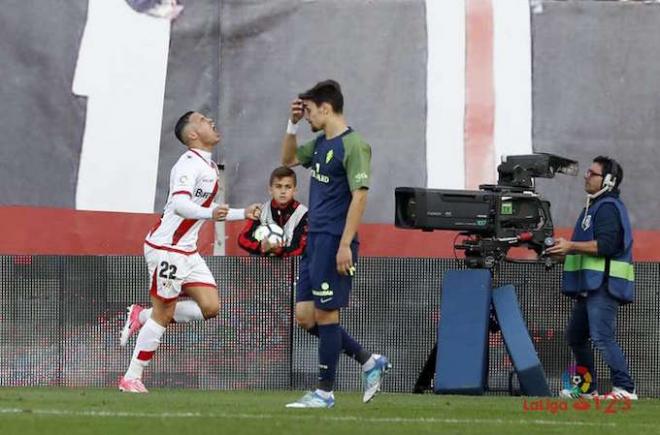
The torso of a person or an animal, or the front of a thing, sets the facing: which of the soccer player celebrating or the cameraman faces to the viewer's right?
the soccer player celebrating

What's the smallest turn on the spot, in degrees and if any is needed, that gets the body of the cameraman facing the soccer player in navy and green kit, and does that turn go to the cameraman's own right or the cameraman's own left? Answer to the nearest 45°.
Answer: approximately 45° to the cameraman's own left

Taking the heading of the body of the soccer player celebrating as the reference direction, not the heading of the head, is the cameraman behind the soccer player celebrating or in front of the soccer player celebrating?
in front

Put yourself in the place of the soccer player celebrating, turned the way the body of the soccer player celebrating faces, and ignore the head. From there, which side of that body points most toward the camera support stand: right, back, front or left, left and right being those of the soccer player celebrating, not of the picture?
front

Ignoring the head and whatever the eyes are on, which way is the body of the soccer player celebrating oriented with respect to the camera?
to the viewer's right

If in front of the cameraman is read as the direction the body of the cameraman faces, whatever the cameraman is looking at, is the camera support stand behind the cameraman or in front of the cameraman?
in front

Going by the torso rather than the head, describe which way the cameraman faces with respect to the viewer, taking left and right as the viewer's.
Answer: facing to the left of the viewer

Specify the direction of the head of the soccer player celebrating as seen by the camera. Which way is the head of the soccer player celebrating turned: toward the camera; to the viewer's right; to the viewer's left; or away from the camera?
to the viewer's right

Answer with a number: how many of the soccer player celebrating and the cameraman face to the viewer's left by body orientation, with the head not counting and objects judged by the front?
1

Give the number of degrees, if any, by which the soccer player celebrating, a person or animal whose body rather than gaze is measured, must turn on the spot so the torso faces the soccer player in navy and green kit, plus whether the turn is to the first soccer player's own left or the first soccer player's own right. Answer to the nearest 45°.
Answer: approximately 45° to the first soccer player's own right
